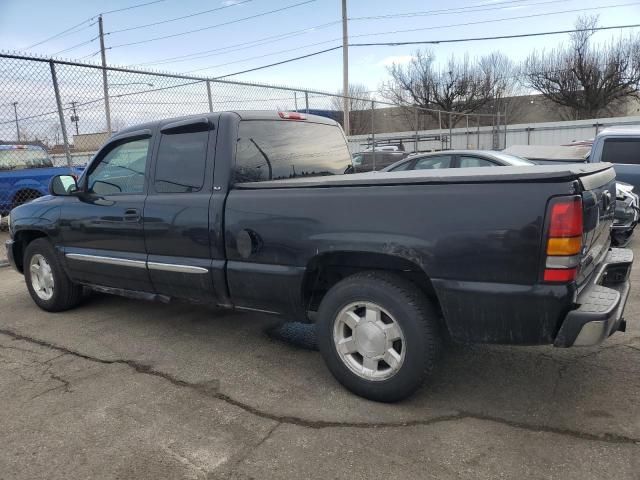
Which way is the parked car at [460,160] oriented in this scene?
to the viewer's left

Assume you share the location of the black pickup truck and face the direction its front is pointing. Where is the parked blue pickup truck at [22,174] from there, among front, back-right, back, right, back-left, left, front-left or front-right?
front

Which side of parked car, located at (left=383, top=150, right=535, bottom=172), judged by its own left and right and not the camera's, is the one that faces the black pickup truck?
left

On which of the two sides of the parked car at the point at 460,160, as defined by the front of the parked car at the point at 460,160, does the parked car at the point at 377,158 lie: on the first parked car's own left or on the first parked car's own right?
on the first parked car's own right

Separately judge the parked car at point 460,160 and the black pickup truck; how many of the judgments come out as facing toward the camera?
0

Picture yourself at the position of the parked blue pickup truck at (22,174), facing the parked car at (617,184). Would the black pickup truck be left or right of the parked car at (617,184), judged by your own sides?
right

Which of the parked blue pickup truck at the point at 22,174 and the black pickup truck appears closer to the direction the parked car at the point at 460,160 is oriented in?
the parked blue pickup truck

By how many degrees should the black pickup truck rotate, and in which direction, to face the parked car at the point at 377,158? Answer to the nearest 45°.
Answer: approximately 45° to its right

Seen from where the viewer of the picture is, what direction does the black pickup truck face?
facing away from the viewer and to the left of the viewer

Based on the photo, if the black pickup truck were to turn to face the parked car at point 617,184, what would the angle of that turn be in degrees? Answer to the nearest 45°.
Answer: approximately 90° to its right

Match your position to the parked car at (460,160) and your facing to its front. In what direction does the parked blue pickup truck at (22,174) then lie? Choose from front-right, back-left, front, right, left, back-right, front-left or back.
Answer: front
